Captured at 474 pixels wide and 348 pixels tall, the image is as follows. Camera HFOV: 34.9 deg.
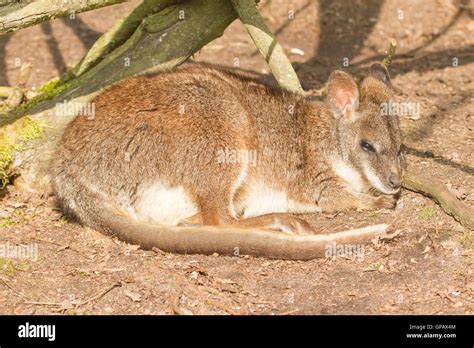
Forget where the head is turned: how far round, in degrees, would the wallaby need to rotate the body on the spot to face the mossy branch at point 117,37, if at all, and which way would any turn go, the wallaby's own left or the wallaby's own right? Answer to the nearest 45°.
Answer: approximately 135° to the wallaby's own left

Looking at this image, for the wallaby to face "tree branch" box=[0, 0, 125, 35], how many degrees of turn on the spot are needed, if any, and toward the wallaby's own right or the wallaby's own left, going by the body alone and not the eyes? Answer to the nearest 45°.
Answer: approximately 180°

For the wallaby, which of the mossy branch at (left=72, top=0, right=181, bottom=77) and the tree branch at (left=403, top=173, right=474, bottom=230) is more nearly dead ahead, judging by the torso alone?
the tree branch

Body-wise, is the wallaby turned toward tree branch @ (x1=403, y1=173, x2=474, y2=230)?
yes

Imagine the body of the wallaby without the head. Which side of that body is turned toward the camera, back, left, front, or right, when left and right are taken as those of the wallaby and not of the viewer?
right
